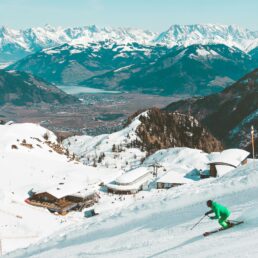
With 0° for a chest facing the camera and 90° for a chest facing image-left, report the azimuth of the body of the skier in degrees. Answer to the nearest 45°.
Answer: approximately 90°
